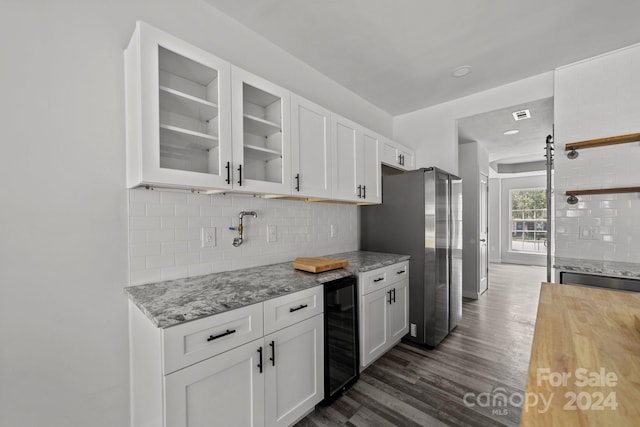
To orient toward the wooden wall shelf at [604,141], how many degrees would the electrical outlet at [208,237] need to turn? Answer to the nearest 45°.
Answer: approximately 45° to its left

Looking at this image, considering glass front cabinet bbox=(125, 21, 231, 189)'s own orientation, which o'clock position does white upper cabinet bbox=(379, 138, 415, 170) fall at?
The white upper cabinet is roughly at 10 o'clock from the glass front cabinet.

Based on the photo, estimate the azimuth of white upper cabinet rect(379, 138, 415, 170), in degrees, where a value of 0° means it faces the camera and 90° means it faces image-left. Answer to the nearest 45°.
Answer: approximately 315°

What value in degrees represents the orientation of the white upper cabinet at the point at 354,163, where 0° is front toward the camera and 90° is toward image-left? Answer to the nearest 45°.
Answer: approximately 315°

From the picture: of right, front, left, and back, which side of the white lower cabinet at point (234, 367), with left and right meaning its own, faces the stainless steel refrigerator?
left

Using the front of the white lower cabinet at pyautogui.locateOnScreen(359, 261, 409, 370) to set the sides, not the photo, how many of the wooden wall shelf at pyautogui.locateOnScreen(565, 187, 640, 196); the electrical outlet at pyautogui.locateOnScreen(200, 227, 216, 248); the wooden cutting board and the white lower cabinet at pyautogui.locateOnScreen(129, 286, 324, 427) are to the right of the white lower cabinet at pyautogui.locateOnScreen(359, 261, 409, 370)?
3

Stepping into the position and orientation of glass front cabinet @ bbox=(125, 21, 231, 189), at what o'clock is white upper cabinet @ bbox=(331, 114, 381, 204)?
The white upper cabinet is roughly at 10 o'clock from the glass front cabinet.

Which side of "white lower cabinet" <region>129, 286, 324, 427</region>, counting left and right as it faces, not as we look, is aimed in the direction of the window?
left

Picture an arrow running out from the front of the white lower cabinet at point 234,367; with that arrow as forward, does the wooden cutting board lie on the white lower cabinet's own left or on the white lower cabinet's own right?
on the white lower cabinet's own left
